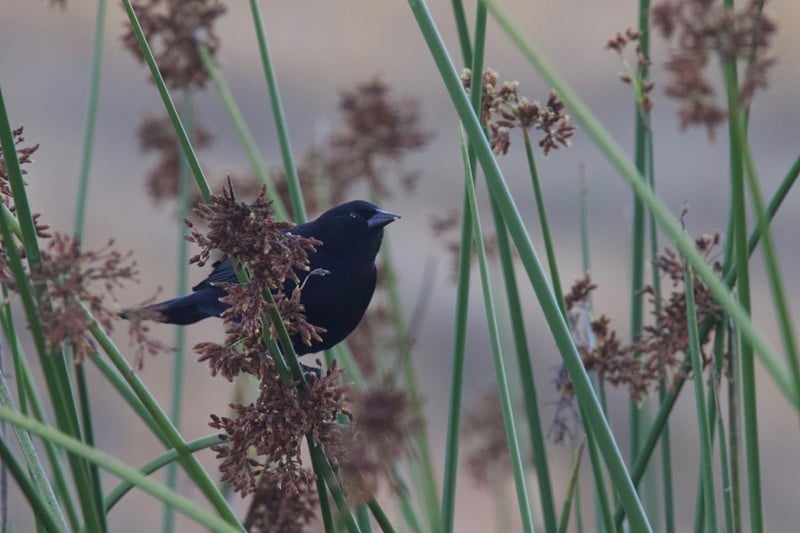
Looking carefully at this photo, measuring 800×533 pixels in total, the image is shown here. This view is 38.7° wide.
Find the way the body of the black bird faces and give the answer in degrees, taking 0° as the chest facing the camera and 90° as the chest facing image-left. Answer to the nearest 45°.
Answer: approximately 270°

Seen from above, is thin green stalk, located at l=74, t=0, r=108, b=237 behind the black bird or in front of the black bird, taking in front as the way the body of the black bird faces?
behind

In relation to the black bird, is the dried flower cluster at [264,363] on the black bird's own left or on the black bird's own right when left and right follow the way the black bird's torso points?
on the black bird's own right

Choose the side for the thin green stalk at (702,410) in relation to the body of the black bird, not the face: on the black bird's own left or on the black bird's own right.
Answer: on the black bird's own left

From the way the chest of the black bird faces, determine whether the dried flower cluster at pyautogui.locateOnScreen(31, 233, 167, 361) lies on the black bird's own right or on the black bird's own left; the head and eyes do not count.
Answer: on the black bird's own right

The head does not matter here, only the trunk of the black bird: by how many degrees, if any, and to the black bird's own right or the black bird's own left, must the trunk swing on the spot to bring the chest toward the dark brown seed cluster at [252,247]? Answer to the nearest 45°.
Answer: approximately 90° to the black bird's own right
